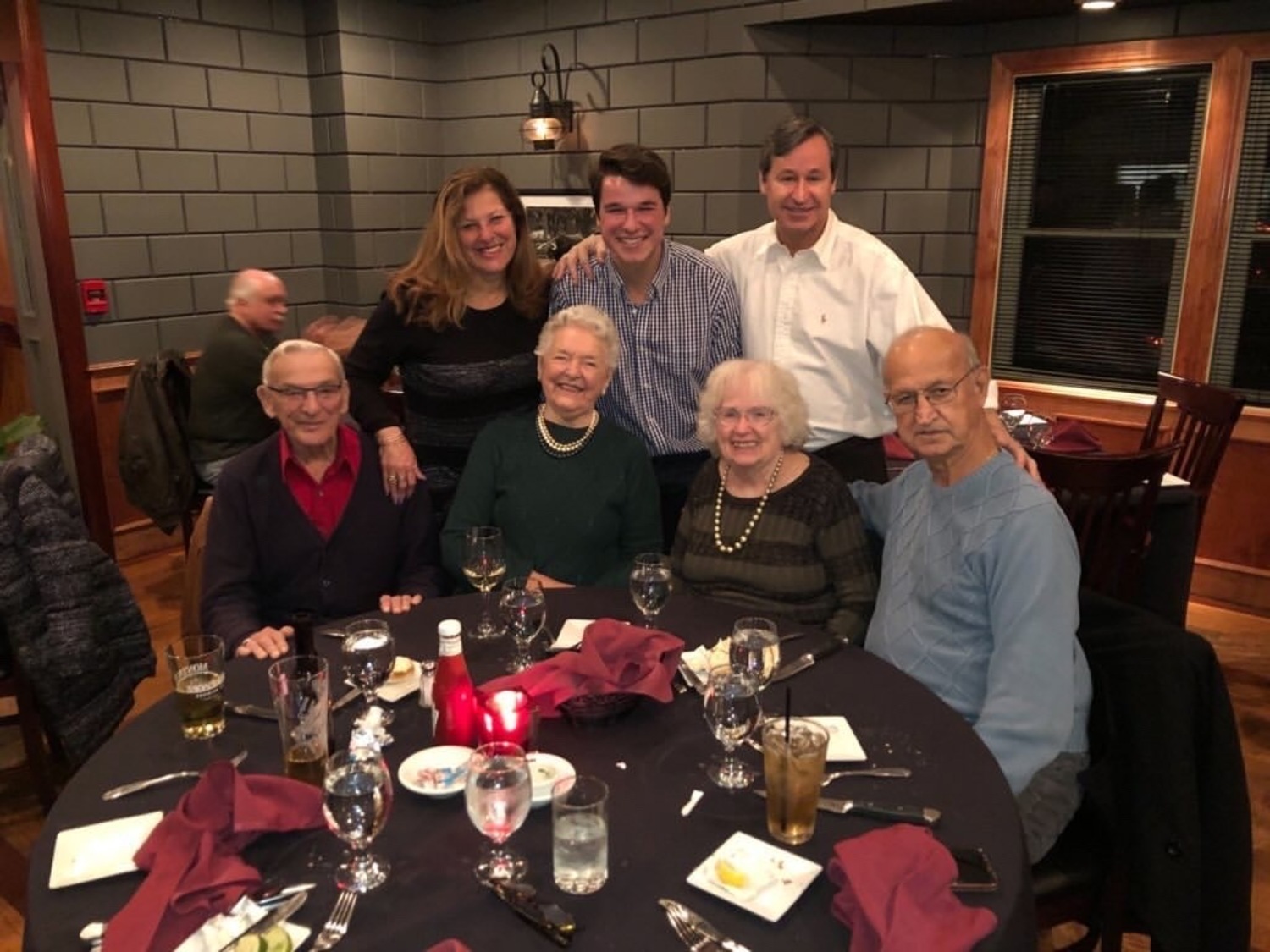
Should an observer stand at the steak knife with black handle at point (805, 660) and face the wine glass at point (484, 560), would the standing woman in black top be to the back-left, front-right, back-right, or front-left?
front-right

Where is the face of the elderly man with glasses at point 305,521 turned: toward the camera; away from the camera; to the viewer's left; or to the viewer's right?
toward the camera

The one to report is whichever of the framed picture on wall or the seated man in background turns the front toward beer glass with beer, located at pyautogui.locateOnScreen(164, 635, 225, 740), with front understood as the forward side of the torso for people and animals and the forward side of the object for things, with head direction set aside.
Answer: the framed picture on wall

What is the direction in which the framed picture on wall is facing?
toward the camera

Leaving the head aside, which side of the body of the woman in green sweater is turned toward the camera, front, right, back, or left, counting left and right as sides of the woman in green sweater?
front

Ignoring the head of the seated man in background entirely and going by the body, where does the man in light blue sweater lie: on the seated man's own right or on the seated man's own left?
on the seated man's own right

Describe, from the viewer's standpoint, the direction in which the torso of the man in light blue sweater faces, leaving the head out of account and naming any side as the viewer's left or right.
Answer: facing the viewer and to the left of the viewer

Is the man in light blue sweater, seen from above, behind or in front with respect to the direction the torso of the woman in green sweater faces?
in front

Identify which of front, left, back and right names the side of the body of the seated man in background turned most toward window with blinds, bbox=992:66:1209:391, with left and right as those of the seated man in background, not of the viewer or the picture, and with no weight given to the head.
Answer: front

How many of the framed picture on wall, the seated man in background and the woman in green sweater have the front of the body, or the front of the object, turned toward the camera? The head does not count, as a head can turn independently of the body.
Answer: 2

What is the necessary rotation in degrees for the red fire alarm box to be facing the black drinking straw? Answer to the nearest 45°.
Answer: approximately 45° to its right

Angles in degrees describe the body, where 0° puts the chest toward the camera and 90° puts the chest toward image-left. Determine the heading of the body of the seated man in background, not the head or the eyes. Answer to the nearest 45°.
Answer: approximately 270°

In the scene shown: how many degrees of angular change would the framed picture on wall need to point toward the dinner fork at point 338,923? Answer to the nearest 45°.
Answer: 0° — it already faces it

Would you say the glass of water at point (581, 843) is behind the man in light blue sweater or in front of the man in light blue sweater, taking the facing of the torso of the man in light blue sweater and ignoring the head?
in front

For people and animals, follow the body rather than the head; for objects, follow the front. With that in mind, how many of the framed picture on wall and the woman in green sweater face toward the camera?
2
